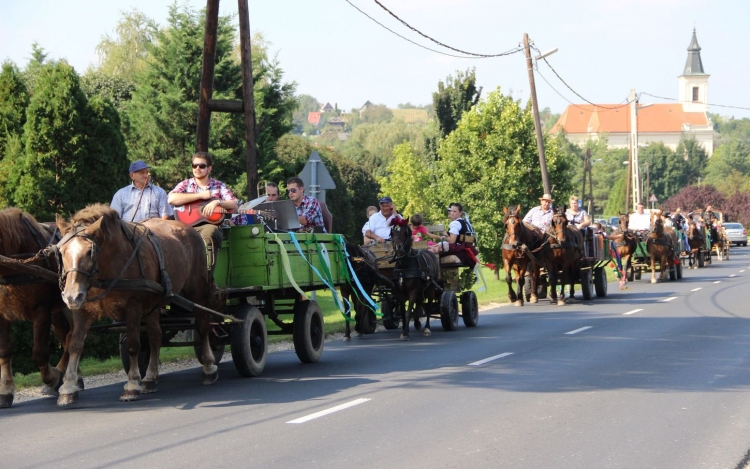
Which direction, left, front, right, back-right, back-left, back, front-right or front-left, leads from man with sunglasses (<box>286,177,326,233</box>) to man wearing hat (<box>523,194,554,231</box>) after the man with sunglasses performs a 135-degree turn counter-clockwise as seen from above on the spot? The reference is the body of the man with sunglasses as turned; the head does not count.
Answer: front-left

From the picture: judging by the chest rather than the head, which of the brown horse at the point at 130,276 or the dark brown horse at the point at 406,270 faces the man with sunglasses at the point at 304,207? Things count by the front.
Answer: the dark brown horse

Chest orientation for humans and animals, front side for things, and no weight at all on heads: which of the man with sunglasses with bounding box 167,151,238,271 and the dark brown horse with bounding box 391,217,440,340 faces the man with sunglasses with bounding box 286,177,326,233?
the dark brown horse

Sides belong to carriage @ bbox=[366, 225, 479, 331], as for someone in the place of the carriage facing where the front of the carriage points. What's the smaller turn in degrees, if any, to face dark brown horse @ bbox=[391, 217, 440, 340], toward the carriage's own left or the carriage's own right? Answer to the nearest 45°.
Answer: approximately 45° to the carriage's own left

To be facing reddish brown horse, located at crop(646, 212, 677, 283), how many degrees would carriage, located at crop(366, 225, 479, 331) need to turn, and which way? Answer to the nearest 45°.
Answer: approximately 180°

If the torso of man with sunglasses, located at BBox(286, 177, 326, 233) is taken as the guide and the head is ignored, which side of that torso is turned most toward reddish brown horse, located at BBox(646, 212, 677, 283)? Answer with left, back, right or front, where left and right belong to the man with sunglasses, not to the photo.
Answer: back

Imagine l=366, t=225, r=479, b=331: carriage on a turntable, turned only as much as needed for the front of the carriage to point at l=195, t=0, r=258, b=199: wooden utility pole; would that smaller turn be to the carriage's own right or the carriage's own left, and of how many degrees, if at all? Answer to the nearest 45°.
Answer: approximately 45° to the carriage's own right

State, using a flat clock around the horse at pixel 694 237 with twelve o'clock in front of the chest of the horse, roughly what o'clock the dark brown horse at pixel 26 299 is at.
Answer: The dark brown horse is roughly at 11 o'clock from the horse.
